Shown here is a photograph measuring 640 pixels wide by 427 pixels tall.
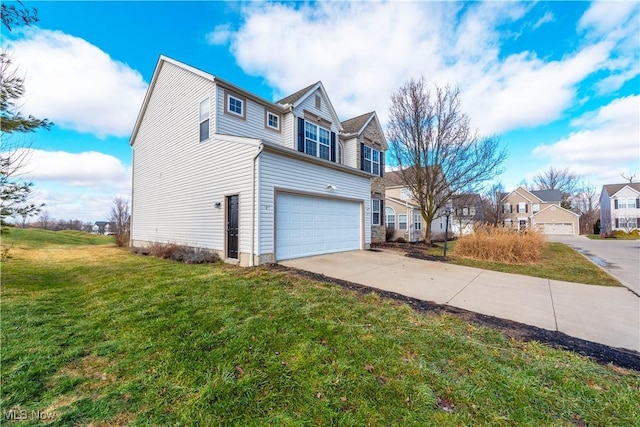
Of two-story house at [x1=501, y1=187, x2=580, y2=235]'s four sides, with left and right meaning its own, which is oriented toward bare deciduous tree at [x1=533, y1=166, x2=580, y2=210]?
back

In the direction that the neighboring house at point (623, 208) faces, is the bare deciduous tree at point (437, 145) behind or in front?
in front

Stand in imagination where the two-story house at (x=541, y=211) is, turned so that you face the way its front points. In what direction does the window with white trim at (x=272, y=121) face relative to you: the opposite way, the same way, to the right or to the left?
to the left

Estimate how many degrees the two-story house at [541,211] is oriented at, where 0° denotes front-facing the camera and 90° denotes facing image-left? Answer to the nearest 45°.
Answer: approximately 0°

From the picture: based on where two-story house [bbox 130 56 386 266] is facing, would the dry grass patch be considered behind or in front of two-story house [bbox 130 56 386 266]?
in front

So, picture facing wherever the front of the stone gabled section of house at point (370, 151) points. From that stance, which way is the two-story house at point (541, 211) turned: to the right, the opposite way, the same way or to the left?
to the right

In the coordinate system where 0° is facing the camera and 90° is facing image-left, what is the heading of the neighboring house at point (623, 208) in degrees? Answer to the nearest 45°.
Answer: approximately 0°

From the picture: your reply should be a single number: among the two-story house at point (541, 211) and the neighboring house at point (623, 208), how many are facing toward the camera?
2

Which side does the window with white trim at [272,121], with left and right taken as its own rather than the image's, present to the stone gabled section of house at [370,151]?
left

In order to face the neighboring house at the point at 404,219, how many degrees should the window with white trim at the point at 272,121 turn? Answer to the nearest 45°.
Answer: approximately 90° to its left

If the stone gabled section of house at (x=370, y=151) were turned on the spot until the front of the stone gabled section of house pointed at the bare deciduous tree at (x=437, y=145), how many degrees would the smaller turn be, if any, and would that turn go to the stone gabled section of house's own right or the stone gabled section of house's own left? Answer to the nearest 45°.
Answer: approximately 45° to the stone gabled section of house's own left
